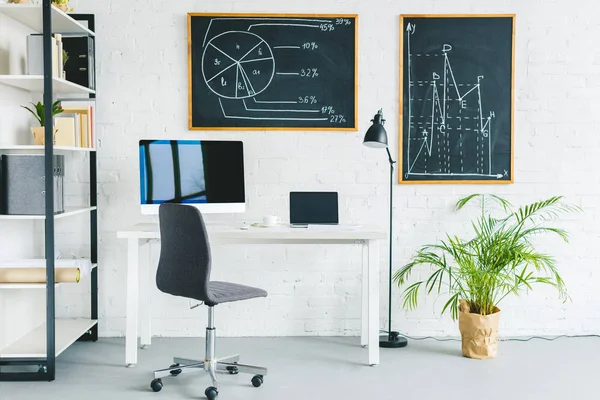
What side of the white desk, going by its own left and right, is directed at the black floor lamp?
left

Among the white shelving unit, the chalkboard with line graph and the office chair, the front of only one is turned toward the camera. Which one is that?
the chalkboard with line graph

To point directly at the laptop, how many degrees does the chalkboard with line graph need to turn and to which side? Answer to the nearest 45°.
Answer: approximately 45° to its right

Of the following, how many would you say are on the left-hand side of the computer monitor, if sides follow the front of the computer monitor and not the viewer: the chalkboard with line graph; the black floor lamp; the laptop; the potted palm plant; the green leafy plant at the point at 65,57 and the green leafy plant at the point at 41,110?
4

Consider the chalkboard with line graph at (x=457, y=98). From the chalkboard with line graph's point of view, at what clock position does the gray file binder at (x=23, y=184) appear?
The gray file binder is roughly at 2 o'clock from the chalkboard with line graph.

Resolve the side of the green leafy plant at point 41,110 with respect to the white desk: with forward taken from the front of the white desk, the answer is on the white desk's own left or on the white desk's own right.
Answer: on the white desk's own right

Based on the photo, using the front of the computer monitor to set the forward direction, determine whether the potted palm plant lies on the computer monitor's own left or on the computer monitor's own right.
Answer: on the computer monitor's own left

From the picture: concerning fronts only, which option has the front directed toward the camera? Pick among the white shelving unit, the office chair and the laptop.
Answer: the laptop

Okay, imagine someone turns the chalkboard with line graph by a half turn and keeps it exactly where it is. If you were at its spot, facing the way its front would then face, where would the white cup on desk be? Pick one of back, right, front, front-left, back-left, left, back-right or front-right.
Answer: back-left

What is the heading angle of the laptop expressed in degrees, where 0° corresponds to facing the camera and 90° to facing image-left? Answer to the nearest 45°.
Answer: approximately 0°

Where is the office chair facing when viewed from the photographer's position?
facing away from the viewer and to the right of the viewer

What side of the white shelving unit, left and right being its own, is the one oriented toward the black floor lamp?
front

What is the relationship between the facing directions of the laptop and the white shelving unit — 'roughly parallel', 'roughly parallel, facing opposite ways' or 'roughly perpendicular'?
roughly perpendicular

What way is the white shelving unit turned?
to the viewer's right

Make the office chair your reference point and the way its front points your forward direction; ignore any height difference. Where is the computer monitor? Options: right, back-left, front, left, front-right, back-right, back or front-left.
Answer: front-left
